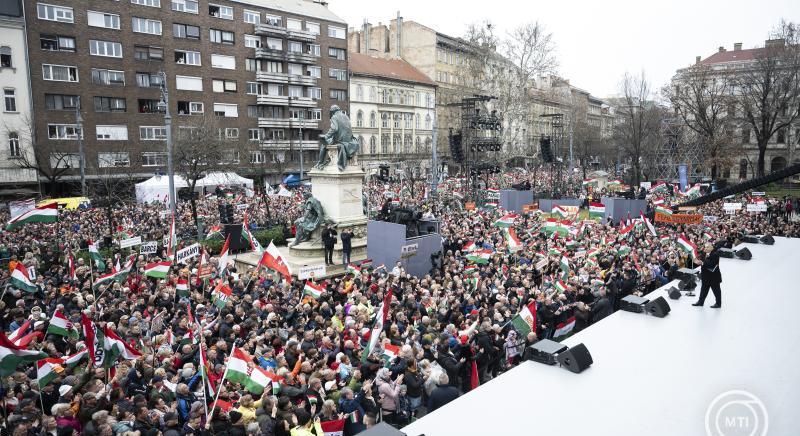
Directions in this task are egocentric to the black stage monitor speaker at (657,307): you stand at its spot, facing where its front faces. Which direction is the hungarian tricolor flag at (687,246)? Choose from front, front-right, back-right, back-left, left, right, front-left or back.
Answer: back-left

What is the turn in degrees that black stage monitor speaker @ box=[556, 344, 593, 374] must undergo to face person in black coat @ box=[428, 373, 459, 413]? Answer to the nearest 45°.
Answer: approximately 135° to its right

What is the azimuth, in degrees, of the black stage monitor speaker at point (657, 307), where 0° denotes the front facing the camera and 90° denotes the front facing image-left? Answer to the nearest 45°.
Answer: approximately 315°

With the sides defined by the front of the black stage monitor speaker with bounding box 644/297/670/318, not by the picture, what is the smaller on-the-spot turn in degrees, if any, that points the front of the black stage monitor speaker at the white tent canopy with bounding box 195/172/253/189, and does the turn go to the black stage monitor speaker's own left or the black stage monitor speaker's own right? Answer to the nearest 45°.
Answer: approximately 180°

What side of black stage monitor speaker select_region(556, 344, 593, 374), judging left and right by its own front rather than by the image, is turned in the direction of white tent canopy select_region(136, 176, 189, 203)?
back

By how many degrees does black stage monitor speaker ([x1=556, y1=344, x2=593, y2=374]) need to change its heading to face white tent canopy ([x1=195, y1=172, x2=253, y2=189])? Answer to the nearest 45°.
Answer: approximately 180°

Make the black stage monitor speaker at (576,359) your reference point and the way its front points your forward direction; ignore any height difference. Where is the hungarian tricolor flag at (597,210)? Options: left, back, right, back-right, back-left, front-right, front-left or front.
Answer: back-left

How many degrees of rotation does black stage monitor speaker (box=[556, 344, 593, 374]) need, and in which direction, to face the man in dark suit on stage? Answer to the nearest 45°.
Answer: approximately 90° to its left

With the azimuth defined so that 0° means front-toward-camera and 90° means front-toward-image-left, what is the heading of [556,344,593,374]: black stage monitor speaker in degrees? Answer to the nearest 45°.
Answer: approximately 315°

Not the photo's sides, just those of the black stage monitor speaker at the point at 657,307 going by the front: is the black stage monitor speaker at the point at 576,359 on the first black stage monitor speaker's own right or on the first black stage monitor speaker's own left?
on the first black stage monitor speaker's own right
